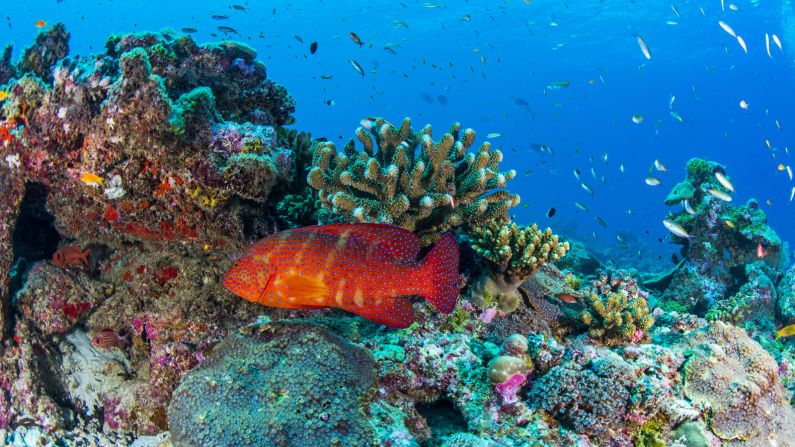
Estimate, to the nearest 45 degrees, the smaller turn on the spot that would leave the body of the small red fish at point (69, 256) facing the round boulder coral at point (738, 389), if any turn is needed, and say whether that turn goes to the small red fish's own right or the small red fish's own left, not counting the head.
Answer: approximately 135° to the small red fish's own left

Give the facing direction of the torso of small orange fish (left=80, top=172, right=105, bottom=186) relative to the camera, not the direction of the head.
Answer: to the viewer's left

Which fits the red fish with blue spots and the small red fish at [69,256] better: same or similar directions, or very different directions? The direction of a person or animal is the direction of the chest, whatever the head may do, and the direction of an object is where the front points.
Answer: same or similar directions

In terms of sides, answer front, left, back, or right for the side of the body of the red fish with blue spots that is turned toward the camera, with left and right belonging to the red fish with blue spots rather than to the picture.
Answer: left

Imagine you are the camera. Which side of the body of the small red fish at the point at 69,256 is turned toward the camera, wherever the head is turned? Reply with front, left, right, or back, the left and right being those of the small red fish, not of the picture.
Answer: left

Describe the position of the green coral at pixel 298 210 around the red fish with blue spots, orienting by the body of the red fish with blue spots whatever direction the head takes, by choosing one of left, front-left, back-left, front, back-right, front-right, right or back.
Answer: right

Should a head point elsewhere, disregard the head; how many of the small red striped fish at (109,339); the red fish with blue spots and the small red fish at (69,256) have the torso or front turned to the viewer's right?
0

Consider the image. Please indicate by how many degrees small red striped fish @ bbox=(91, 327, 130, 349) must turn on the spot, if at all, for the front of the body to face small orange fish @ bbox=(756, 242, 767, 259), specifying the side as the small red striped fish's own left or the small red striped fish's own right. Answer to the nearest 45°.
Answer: approximately 180°

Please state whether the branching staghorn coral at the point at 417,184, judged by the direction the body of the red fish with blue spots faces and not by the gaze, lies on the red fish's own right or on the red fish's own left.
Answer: on the red fish's own right

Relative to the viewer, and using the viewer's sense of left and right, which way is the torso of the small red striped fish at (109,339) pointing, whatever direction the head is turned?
facing to the left of the viewer

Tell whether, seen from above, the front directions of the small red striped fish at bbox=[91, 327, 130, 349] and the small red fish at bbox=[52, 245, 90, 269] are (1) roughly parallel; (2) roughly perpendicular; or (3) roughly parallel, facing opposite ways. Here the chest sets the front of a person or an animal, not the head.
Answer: roughly parallel

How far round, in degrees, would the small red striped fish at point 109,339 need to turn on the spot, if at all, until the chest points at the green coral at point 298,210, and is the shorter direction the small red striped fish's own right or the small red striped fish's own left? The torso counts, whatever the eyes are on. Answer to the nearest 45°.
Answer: approximately 180°
